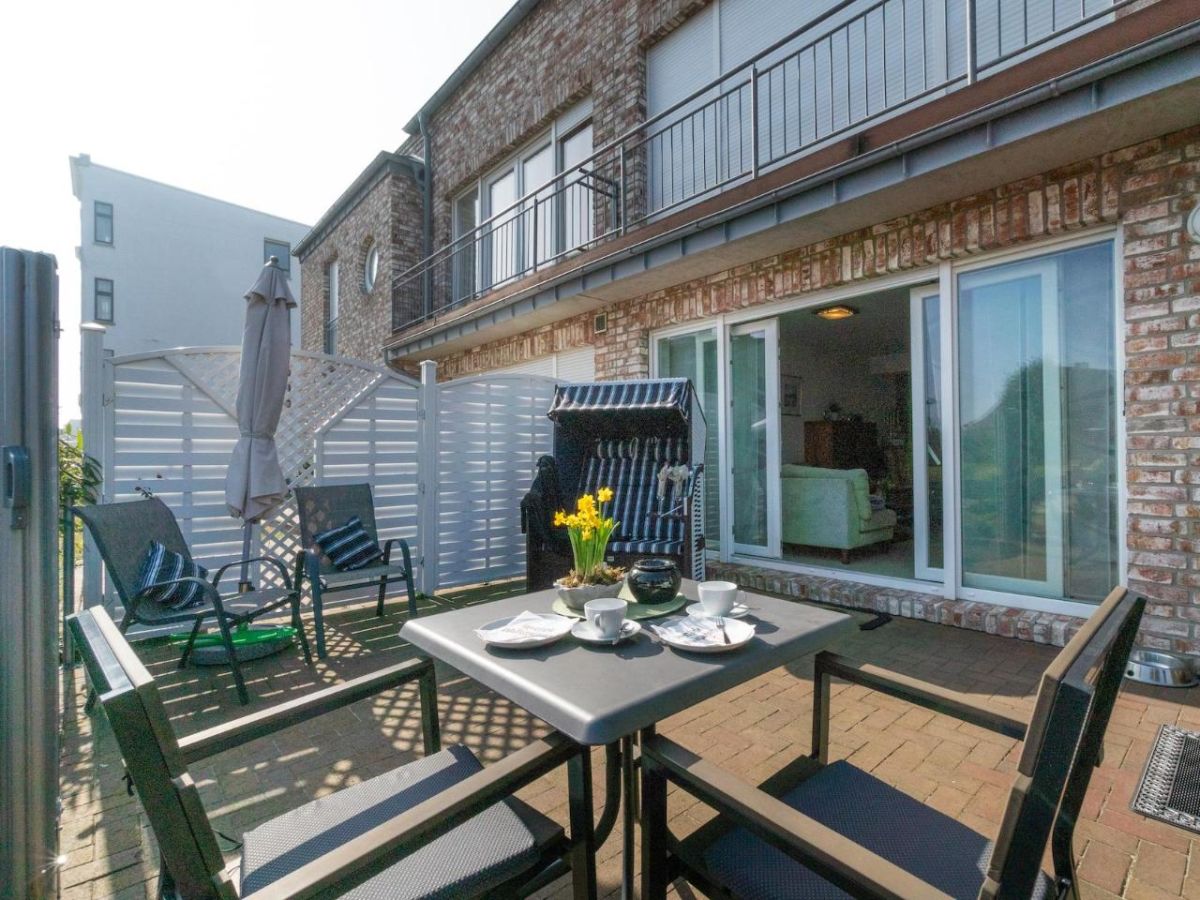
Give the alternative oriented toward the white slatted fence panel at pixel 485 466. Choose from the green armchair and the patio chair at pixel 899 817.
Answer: the patio chair

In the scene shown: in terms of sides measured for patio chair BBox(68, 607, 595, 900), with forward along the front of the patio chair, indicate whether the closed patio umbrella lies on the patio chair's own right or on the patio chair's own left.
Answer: on the patio chair's own left

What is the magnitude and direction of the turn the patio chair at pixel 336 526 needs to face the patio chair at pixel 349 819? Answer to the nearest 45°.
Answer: approximately 45° to its right

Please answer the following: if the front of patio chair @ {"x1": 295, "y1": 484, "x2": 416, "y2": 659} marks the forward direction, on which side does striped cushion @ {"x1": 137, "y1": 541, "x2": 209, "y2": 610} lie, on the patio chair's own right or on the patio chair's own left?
on the patio chair's own right

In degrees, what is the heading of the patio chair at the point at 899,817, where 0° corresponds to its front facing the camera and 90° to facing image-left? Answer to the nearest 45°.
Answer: approximately 135°

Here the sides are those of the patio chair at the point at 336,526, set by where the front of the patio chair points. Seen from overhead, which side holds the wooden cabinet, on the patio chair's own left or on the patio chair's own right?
on the patio chair's own left

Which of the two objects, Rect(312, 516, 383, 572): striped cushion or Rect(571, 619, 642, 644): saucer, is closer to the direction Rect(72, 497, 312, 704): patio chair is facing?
the saucer

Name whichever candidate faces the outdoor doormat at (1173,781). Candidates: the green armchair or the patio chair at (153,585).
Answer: the patio chair
